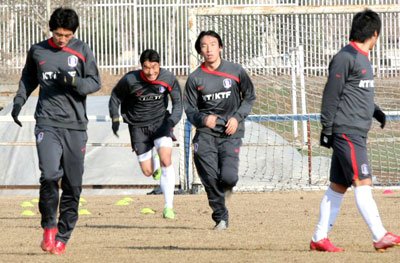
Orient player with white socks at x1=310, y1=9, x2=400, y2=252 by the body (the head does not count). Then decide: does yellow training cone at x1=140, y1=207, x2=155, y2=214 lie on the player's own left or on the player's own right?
on the player's own left

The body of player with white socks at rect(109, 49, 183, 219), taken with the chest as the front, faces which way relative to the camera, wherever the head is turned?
toward the camera

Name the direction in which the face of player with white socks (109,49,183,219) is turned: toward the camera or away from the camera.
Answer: toward the camera

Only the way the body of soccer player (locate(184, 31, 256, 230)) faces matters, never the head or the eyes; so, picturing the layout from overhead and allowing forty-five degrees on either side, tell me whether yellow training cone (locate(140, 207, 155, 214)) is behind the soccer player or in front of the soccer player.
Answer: behind

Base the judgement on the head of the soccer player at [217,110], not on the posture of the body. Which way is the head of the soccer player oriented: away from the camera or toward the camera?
toward the camera

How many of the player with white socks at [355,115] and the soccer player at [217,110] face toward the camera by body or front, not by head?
1

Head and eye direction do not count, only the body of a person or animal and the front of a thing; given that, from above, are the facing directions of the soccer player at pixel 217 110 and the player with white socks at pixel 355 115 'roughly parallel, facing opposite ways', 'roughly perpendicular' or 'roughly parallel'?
roughly perpendicular

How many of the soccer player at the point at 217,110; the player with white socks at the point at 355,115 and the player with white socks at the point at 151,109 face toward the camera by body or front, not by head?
2

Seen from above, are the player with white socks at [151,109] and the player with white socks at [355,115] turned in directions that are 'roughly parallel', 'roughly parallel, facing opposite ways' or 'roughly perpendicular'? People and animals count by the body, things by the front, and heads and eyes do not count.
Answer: roughly perpendicular

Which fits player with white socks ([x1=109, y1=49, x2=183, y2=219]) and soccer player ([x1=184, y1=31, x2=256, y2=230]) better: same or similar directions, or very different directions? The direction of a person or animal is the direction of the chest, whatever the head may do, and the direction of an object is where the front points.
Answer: same or similar directions
